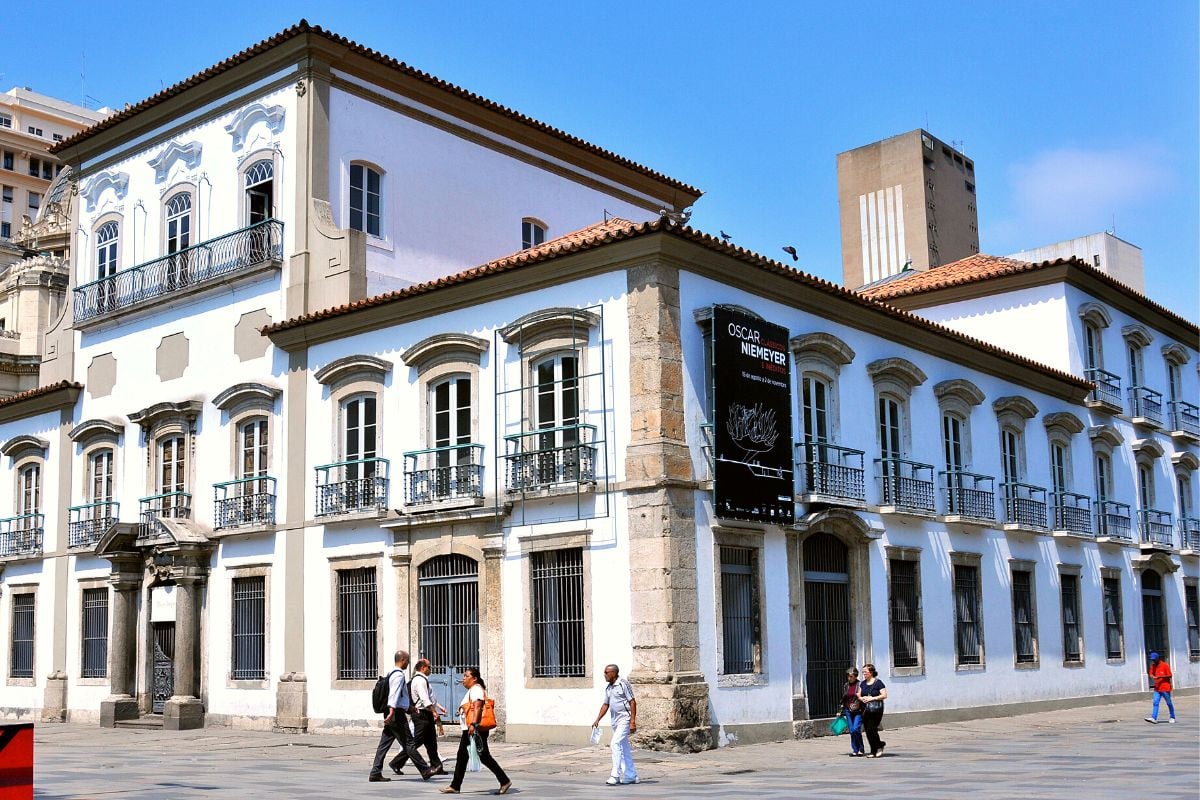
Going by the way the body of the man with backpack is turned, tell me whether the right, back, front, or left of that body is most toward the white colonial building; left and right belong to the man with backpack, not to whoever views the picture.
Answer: left

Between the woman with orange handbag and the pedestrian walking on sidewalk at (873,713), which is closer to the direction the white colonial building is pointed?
the woman with orange handbag

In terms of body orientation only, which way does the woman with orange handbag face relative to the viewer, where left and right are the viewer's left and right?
facing to the left of the viewer

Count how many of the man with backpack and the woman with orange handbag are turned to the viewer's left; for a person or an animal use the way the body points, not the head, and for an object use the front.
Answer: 1
